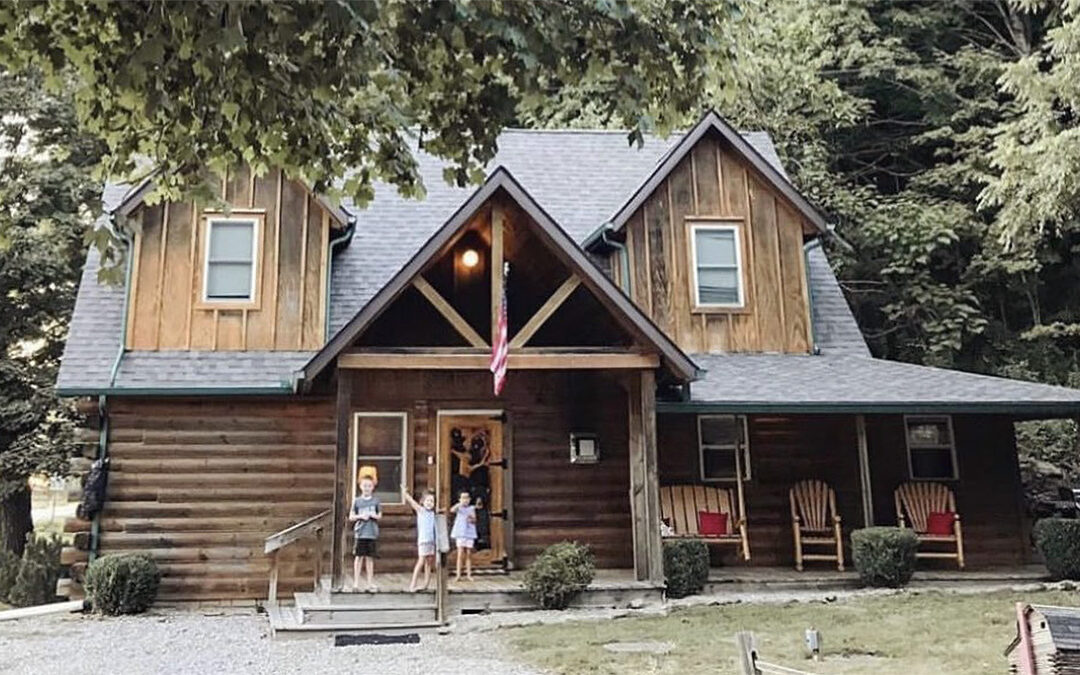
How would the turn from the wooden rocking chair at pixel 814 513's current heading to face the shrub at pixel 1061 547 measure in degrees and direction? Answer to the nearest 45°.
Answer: approximately 90° to its left

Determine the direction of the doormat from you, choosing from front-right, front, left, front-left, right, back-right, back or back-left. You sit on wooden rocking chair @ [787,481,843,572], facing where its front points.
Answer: front-right

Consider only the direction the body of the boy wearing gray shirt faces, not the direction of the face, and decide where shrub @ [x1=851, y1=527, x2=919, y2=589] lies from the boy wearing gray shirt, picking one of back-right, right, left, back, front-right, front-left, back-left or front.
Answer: left

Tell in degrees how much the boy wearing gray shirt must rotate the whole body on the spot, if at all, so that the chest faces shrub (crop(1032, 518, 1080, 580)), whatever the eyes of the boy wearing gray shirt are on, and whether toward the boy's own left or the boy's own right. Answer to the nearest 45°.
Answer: approximately 90° to the boy's own left

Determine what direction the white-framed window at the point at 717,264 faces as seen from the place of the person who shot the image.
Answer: facing the viewer

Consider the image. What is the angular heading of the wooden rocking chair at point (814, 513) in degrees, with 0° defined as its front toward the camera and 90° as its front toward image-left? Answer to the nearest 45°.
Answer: approximately 0°

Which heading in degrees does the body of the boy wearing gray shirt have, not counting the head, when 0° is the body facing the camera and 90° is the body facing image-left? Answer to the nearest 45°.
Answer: approximately 0°

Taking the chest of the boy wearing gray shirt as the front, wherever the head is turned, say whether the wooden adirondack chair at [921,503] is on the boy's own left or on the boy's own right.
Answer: on the boy's own left

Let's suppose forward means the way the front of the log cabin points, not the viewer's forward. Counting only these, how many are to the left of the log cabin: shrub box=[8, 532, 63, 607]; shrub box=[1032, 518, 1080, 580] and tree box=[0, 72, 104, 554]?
1

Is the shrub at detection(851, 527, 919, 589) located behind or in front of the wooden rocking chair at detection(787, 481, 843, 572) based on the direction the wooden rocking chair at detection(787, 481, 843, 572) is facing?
in front

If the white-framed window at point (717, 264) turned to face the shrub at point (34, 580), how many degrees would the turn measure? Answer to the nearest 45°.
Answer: approximately 90° to its right

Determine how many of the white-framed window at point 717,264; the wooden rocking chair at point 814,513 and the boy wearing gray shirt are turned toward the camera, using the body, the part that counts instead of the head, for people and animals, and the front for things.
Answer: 3

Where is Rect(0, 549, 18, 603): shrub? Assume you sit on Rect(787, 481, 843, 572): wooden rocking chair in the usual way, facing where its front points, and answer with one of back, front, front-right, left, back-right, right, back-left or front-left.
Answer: right

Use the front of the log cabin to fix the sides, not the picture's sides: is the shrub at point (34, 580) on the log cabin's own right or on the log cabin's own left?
on the log cabin's own right

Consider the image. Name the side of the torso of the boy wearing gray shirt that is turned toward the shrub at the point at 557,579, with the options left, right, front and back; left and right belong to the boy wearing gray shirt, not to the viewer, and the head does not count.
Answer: left
